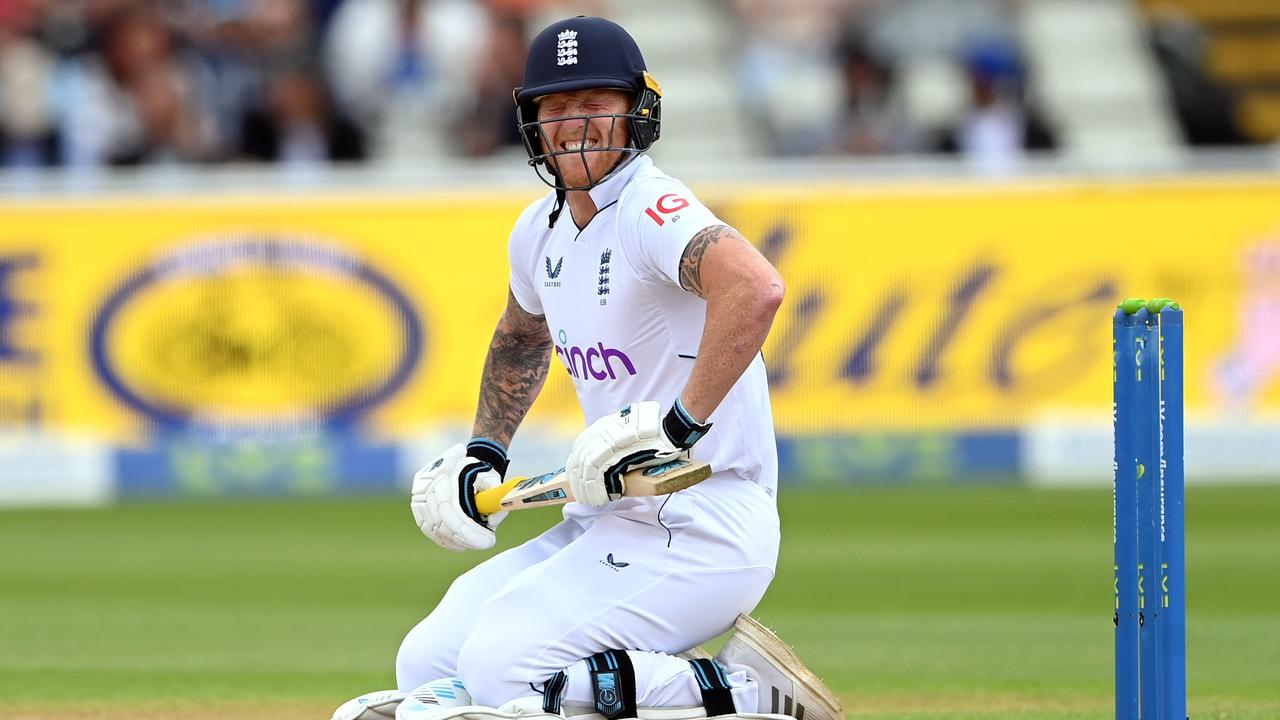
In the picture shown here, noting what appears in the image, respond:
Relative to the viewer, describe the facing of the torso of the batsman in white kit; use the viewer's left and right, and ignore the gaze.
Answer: facing the viewer and to the left of the viewer

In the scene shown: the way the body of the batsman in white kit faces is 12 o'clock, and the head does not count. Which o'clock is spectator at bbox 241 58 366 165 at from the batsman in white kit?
The spectator is roughly at 4 o'clock from the batsman in white kit.

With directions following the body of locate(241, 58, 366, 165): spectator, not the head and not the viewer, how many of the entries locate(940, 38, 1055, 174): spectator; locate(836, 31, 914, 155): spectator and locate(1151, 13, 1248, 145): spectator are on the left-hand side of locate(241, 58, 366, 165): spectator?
3

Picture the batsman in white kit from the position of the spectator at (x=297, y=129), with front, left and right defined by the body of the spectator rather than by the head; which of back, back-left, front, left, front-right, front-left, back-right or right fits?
front

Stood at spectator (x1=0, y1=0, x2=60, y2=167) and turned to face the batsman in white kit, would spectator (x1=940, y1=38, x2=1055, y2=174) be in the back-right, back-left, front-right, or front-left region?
front-left

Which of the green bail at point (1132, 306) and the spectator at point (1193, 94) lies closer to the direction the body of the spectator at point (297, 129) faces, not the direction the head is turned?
the green bail

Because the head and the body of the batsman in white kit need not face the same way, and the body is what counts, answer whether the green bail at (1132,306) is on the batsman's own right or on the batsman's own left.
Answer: on the batsman's own left

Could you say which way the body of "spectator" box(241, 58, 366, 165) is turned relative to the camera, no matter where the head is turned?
toward the camera

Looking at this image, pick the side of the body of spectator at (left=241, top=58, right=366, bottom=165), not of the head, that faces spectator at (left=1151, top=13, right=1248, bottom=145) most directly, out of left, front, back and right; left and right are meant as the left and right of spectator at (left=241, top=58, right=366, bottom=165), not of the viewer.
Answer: left

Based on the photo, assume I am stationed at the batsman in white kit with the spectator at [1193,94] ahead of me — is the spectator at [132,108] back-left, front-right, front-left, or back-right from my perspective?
front-left

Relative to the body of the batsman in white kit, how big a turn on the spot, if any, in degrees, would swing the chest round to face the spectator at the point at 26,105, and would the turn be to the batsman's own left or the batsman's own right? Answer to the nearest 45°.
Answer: approximately 90° to the batsman's own right

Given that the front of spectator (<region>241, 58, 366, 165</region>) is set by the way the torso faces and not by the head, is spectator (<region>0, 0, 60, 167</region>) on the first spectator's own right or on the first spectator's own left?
on the first spectator's own right

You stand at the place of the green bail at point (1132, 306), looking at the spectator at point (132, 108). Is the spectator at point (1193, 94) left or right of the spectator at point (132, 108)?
right

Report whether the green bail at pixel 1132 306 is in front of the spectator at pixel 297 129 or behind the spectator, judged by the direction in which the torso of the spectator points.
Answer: in front

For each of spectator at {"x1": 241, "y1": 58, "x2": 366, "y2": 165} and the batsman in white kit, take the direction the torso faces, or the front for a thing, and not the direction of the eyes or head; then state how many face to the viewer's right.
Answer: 0
